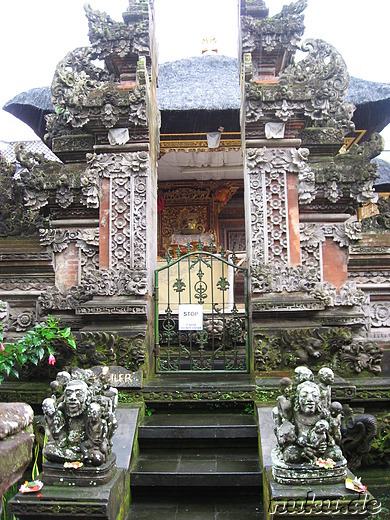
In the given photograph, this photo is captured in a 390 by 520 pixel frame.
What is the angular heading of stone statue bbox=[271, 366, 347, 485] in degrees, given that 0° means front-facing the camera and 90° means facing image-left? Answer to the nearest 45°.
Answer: approximately 0°

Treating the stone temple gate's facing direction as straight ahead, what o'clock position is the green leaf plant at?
The green leaf plant is roughly at 2 o'clock from the stone temple gate.

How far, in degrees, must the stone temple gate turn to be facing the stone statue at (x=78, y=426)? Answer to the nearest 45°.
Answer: approximately 45° to its right

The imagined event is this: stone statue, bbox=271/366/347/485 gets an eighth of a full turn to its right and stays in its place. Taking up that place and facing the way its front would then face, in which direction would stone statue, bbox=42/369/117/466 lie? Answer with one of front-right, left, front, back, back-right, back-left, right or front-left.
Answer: front-right

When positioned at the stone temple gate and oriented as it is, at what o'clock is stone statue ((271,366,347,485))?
The stone statue is roughly at 12 o'clock from the stone temple gate.

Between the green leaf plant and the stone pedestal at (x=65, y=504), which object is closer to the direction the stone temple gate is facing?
the stone pedestal

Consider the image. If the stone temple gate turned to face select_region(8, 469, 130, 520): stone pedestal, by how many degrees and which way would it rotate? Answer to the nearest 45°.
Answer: approximately 45° to its right

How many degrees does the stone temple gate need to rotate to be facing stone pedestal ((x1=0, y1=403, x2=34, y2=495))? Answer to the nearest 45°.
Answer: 0° — it already faces it

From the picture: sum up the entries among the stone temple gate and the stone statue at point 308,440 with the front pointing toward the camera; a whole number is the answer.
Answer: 2

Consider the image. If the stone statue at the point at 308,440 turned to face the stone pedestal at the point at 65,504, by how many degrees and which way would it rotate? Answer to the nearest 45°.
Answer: approximately 90° to its right
